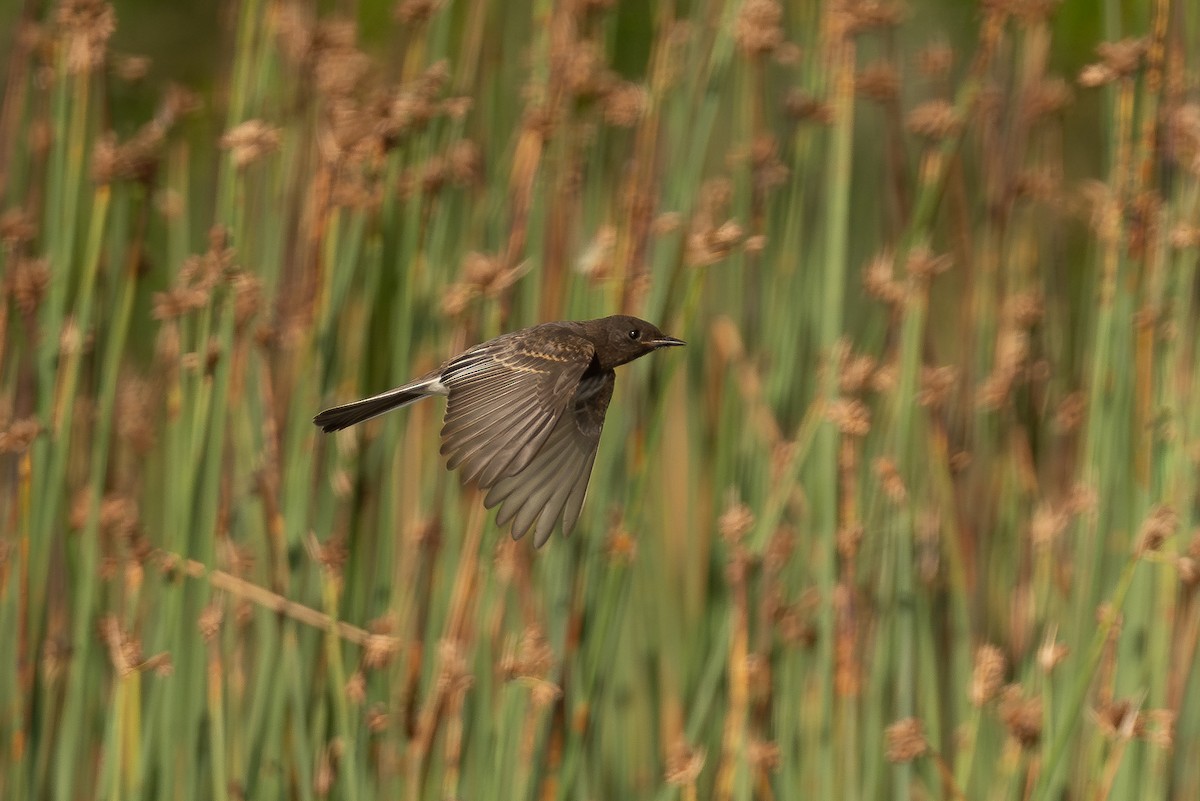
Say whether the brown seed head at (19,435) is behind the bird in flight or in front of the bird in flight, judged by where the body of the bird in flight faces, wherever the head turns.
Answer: behind

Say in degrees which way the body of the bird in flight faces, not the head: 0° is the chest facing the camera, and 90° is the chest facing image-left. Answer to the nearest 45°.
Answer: approximately 270°
